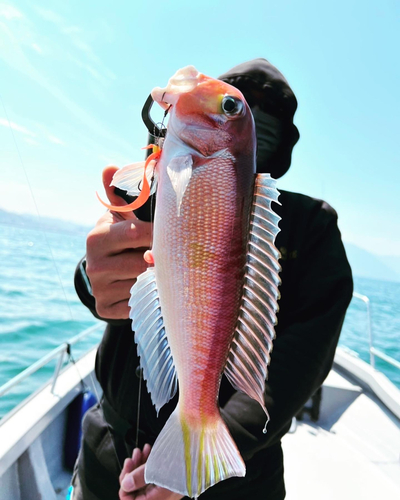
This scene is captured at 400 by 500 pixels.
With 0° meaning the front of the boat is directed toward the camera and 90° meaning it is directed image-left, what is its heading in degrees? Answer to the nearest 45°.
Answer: approximately 180°
